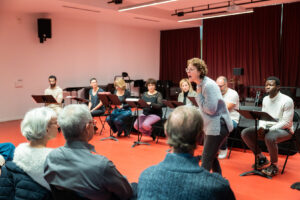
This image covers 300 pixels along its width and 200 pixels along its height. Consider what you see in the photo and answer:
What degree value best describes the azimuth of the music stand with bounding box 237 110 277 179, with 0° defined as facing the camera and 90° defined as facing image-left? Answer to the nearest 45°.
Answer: approximately 225°

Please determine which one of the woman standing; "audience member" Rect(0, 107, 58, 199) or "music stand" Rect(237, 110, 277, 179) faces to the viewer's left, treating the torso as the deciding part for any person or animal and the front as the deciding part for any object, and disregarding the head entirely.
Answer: the woman standing

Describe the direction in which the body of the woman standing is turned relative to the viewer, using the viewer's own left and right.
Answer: facing to the left of the viewer

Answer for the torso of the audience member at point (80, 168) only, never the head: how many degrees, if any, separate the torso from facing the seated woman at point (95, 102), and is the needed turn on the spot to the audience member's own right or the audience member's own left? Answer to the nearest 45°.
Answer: approximately 45° to the audience member's own left

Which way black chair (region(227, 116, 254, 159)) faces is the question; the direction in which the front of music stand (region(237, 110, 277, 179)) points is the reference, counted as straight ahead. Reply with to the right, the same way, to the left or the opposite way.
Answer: the opposite way

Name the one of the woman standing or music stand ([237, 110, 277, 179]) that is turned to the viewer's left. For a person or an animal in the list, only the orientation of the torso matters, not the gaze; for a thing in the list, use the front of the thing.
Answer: the woman standing

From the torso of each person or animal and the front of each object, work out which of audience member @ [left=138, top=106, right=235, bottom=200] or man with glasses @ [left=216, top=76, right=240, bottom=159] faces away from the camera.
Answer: the audience member

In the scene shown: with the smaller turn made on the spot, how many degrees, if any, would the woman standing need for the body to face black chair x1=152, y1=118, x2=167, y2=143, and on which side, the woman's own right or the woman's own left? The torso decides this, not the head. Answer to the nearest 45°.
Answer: approximately 90° to the woman's own right

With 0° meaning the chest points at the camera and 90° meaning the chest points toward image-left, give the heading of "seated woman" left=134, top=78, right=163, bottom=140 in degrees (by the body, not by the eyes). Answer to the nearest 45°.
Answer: approximately 45°

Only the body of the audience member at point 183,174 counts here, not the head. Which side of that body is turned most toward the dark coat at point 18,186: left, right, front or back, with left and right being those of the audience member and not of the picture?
left

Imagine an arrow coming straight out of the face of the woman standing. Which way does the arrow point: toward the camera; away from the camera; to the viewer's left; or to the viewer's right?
to the viewer's left

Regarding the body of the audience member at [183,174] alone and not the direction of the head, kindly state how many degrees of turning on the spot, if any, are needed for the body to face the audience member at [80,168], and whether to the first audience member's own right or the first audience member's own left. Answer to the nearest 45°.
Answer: approximately 45° to the first audience member's own left

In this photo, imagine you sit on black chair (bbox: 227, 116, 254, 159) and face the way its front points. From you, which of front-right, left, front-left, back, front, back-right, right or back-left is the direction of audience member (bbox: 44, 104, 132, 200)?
front-left

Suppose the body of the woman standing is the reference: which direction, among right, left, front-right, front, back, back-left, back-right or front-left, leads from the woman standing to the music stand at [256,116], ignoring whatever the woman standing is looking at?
back-right

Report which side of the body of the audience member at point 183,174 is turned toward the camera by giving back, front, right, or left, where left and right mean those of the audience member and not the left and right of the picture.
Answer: back

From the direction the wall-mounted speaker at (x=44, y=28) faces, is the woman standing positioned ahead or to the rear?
ahead

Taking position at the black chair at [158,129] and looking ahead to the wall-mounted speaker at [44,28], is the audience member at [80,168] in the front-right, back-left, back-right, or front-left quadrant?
back-left
